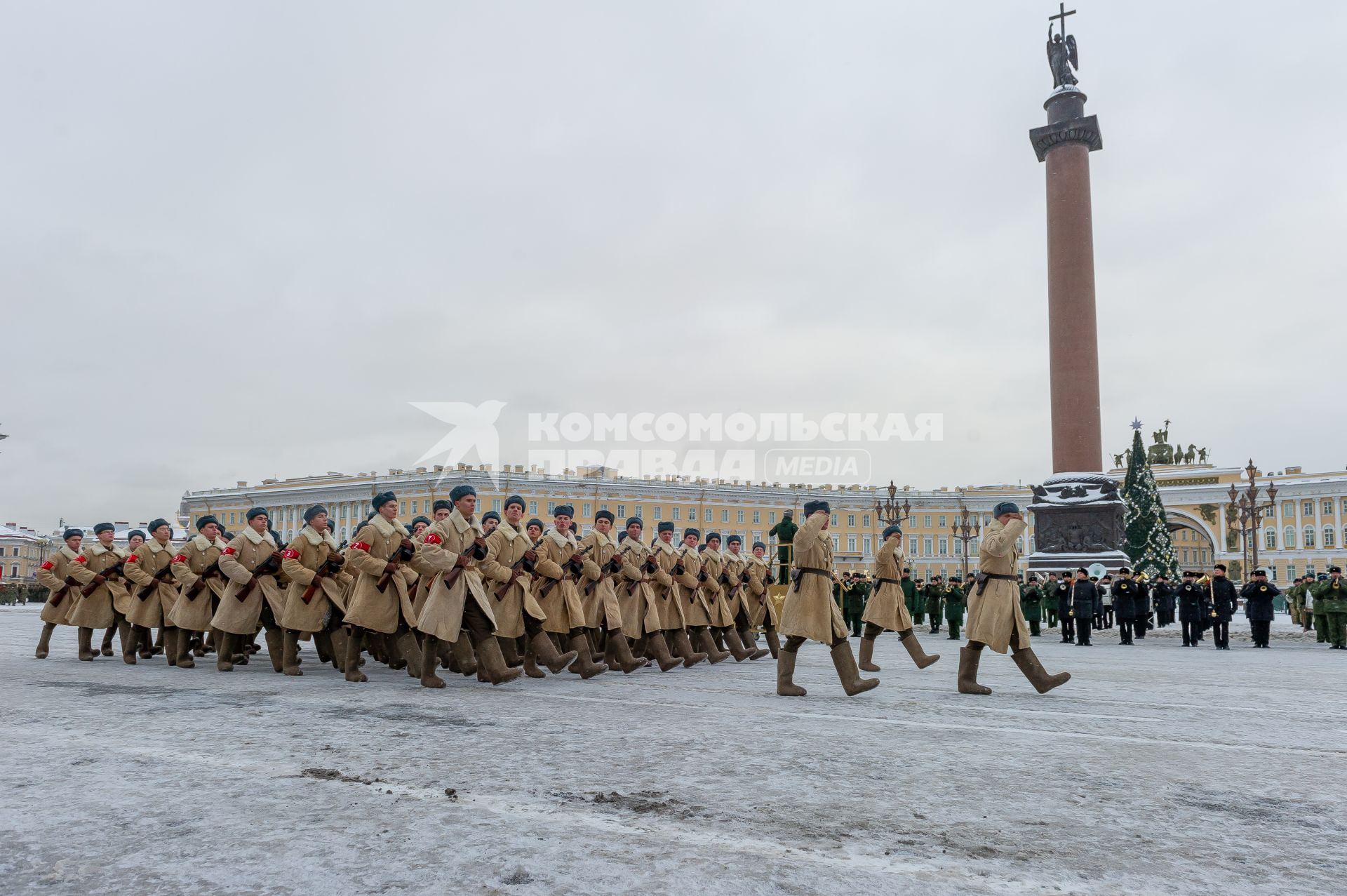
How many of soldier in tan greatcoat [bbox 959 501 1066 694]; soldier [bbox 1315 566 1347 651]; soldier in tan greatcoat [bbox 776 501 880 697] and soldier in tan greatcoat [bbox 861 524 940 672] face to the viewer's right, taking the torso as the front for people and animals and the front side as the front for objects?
3

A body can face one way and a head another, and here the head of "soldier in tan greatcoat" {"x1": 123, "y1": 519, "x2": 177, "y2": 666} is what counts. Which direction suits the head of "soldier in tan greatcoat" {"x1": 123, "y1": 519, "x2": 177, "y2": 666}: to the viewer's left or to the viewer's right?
to the viewer's right

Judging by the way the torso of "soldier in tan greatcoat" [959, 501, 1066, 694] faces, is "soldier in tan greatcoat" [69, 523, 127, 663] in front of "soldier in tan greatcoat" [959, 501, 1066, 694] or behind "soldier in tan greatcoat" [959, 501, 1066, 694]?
behind

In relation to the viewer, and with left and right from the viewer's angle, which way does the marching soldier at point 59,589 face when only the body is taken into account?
facing the viewer and to the right of the viewer

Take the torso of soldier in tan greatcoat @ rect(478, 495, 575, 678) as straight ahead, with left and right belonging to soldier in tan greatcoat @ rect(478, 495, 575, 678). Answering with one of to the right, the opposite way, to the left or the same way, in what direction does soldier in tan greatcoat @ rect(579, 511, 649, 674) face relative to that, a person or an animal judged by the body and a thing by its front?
the same way

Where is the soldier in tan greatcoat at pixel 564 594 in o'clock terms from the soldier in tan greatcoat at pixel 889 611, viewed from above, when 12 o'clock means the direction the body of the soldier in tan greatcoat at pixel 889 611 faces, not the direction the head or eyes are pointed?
the soldier in tan greatcoat at pixel 564 594 is roughly at 5 o'clock from the soldier in tan greatcoat at pixel 889 611.

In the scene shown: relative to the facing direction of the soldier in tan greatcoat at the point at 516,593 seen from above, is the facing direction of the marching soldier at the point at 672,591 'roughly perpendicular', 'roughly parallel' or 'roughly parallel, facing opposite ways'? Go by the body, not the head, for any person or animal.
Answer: roughly parallel

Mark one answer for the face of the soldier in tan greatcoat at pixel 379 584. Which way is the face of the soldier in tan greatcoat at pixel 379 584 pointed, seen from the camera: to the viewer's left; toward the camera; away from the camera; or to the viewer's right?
to the viewer's right

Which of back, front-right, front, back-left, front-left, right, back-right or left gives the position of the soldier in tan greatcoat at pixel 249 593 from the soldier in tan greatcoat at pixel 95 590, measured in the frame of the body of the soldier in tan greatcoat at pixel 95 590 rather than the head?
front

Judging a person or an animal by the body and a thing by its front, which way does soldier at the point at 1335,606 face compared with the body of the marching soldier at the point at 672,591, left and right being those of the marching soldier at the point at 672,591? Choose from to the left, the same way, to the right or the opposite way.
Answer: to the right

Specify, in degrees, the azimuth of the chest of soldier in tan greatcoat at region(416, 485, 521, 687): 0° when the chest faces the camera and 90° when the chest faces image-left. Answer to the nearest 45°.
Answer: approximately 315°

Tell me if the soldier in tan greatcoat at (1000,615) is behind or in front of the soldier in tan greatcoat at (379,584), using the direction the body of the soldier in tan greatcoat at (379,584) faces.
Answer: in front

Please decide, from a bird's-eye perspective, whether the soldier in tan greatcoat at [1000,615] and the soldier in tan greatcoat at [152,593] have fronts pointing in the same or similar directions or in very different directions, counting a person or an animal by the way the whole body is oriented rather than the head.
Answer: same or similar directions

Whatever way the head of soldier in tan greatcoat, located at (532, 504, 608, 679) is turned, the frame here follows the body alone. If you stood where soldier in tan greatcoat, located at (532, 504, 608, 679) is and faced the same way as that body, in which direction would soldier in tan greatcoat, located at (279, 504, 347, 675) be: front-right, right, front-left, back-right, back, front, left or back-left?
back-right

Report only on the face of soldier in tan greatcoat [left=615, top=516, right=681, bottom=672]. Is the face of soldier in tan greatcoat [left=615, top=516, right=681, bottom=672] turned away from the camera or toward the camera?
toward the camera

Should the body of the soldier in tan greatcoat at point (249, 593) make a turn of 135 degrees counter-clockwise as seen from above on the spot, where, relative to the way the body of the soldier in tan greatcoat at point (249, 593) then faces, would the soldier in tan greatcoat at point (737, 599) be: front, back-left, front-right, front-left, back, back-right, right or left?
right

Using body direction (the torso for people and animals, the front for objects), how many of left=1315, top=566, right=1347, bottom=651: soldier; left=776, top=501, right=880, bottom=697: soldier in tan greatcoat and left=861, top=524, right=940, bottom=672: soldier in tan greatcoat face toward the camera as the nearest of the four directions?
1
